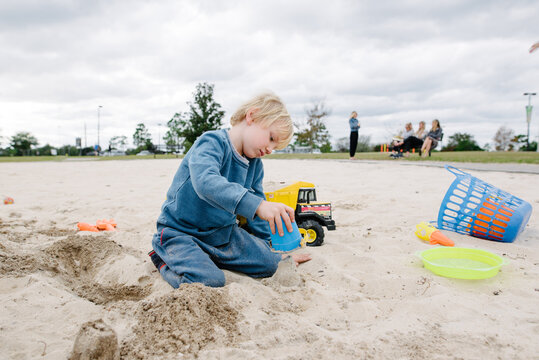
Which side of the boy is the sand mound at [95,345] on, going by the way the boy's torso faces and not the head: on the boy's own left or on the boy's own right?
on the boy's own right

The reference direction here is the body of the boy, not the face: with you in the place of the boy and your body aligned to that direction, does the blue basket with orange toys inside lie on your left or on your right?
on your left

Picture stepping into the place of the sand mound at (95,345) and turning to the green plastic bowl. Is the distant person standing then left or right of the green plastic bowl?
left

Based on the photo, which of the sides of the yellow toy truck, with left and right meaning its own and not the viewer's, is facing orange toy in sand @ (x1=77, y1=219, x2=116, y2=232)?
back

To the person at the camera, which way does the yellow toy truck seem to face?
facing to the right of the viewer

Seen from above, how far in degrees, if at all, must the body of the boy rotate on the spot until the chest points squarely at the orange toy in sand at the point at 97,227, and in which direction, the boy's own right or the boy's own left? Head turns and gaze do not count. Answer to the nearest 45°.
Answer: approximately 180°

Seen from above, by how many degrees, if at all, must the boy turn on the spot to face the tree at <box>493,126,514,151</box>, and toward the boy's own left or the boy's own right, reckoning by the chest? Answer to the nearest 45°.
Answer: approximately 90° to the boy's own left

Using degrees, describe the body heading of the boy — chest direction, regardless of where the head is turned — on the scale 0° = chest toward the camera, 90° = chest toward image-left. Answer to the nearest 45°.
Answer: approximately 315°

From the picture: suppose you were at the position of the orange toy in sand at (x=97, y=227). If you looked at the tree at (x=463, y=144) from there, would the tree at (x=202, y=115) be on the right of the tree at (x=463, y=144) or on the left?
left

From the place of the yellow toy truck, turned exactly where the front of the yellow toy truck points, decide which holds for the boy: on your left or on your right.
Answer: on your right
